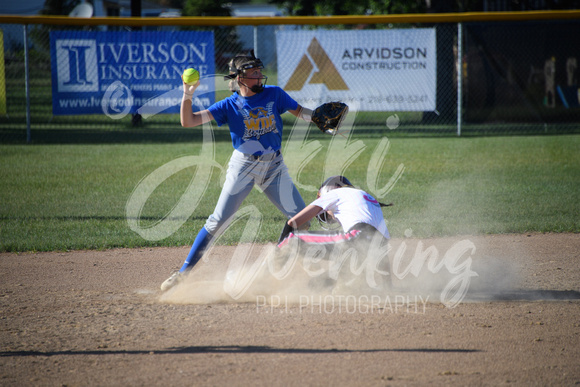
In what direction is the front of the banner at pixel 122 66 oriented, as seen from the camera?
facing the viewer

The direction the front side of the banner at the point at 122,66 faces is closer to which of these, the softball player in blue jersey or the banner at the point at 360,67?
the softball player in blue jersey

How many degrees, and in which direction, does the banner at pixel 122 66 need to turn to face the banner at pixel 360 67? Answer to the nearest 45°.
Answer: approximately 90° to its left

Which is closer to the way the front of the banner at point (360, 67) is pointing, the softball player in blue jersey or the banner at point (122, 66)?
the softball player in blue jersey

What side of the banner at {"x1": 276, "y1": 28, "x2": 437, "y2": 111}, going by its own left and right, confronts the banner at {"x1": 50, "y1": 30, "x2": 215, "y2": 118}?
right

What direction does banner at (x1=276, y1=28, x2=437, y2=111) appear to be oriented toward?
toward the camera

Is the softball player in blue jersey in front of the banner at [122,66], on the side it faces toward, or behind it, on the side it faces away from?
in front

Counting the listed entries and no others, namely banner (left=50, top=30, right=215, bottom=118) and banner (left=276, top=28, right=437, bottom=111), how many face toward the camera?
2

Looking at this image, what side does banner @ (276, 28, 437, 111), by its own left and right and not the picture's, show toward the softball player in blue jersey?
front
